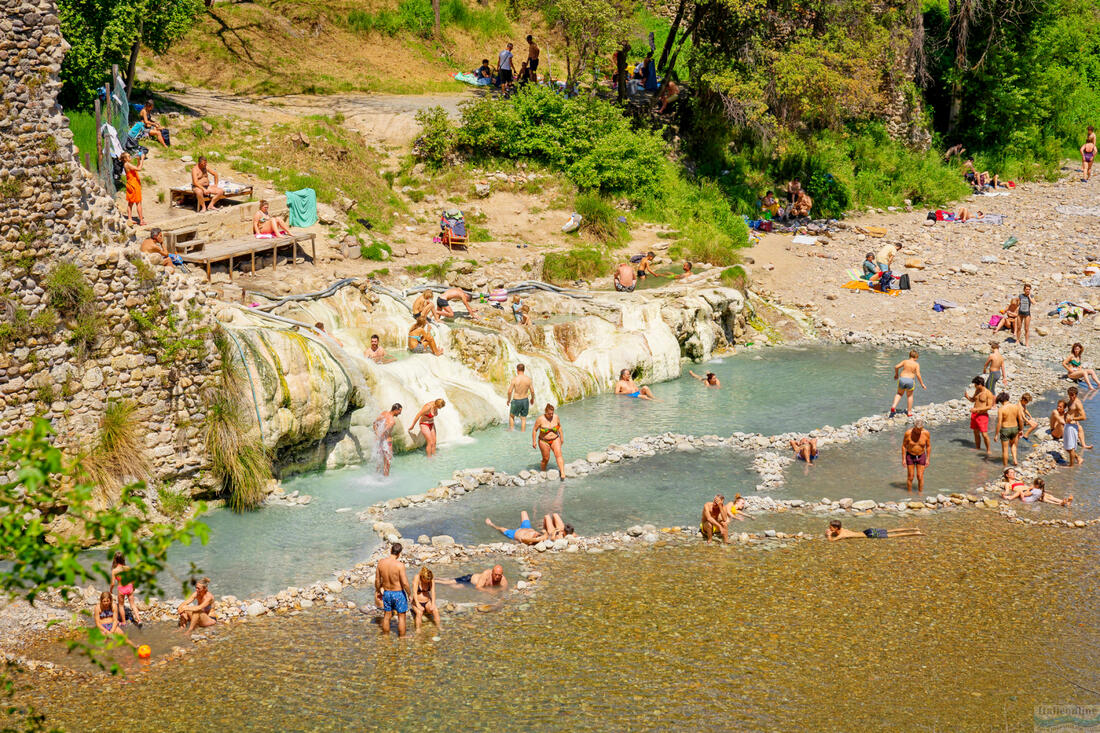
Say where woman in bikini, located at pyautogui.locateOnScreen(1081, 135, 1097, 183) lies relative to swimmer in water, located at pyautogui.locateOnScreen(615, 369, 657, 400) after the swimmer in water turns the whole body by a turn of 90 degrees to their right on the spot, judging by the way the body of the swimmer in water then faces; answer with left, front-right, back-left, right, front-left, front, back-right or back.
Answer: back

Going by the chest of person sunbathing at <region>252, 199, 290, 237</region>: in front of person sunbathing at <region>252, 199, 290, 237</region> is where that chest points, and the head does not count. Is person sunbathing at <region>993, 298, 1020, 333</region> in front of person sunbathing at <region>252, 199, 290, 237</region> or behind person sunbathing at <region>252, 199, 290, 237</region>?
in front

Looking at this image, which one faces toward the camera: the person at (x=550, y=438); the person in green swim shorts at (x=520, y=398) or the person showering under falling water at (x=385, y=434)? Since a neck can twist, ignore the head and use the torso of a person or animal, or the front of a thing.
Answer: the person at (x=550, y=438)

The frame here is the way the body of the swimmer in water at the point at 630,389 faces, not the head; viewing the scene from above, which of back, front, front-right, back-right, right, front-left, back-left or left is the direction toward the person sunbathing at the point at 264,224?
back-right

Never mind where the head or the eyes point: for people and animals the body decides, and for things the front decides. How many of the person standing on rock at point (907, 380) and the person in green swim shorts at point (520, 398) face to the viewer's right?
0

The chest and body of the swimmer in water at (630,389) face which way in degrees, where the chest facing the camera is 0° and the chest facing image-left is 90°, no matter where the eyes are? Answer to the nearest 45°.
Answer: approximately 315°

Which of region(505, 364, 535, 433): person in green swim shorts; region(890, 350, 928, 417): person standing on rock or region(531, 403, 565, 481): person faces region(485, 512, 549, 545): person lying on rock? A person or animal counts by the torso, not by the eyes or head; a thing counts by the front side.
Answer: region(531, 403, 565, 481): person
